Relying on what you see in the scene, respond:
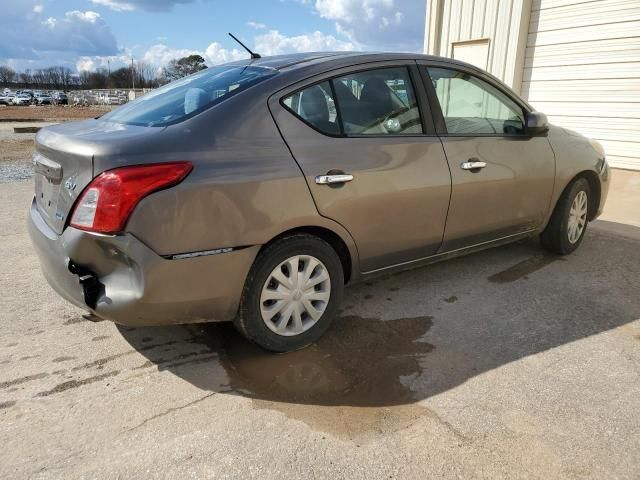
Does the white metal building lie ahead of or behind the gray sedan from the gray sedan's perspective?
ahead

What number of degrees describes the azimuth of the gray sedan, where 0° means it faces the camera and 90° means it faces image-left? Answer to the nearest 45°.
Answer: approximately 225°
